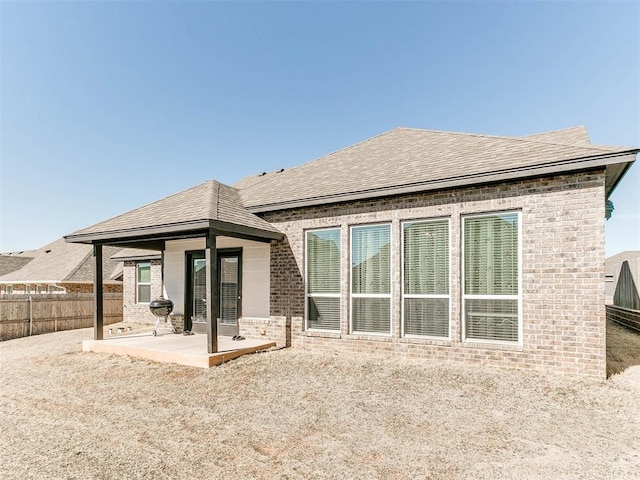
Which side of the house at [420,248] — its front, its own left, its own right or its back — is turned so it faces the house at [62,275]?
left

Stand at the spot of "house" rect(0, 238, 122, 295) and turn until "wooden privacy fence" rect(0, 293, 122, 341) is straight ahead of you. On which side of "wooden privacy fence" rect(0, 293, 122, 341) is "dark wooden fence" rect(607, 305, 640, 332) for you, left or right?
left

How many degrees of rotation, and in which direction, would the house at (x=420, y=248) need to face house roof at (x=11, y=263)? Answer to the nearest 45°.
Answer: approximately 90° to its left

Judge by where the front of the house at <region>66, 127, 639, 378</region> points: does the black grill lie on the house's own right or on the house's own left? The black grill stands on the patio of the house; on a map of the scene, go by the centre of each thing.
on the house's own left

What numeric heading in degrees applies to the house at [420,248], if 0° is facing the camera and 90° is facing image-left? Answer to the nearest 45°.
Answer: approximately 225°
